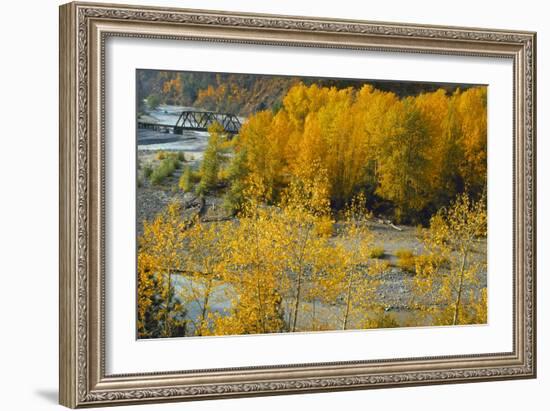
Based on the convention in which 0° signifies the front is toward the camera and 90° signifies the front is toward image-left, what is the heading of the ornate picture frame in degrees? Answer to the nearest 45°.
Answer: approximately 315°
